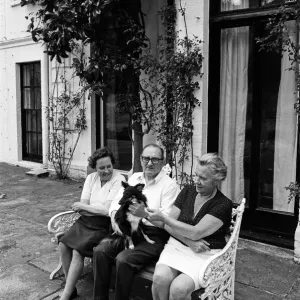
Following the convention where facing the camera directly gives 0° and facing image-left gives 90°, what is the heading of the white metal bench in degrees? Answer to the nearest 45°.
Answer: approximately 45°

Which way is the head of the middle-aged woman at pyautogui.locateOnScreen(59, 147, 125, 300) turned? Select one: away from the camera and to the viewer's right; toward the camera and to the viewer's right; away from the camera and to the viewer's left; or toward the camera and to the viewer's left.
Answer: toward the camera and to the viewer's right

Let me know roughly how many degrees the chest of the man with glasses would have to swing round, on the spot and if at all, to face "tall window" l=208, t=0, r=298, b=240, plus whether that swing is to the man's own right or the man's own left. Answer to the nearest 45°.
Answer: approximately 180°

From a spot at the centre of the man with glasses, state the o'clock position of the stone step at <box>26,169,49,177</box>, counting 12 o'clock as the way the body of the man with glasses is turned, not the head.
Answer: The stone step is roughly at 4 o'clock from the man with glasses.

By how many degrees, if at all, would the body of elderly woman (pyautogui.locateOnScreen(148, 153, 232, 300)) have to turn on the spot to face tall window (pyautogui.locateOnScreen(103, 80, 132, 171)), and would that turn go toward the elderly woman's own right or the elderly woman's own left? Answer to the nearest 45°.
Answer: approximately 135° to the elderly woman's own right

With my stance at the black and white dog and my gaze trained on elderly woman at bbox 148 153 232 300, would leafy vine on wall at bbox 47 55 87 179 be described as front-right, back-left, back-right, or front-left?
back-left
